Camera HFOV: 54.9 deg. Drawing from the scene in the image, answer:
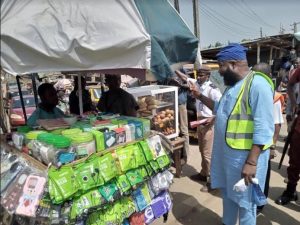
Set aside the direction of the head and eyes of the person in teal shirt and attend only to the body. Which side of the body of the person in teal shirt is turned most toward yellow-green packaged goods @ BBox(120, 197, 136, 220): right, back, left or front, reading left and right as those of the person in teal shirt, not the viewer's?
front

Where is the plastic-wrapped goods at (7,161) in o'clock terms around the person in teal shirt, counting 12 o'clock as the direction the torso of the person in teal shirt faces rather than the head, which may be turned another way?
The plastic-wrapped goods is roughly at 2 o'clock from the person in teal shirt.

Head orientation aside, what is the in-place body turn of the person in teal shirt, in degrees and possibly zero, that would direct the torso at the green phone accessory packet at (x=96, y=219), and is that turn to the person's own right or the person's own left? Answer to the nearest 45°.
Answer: approximately 45° to the person's own right

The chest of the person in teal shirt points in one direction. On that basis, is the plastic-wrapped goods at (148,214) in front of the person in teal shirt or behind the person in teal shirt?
in front

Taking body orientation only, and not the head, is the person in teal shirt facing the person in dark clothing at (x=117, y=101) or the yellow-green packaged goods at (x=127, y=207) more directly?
the yellow-green packaged goods

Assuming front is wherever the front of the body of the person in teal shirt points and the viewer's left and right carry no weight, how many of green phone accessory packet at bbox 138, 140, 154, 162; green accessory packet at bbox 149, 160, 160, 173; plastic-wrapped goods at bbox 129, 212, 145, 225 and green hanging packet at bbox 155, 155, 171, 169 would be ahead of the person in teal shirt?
4

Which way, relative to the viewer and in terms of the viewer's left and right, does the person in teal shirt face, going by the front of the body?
facing the viewer and to the right of the viewer

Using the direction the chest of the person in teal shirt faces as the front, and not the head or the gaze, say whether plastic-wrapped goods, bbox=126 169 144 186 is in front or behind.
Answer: in front

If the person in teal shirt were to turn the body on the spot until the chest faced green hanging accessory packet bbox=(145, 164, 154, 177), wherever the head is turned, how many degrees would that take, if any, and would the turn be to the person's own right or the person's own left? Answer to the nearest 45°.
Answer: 0° — they already face it

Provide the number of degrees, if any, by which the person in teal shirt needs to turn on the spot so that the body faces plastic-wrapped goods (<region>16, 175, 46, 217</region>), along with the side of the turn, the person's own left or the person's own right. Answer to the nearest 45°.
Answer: approximately 45° to the person's own right

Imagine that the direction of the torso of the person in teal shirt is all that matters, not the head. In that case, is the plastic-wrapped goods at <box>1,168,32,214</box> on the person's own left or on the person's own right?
on the person's own right

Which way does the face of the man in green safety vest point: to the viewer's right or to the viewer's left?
to the viewer's left

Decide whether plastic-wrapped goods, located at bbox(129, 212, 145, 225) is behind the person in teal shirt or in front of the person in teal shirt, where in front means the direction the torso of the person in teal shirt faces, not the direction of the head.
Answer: in front
